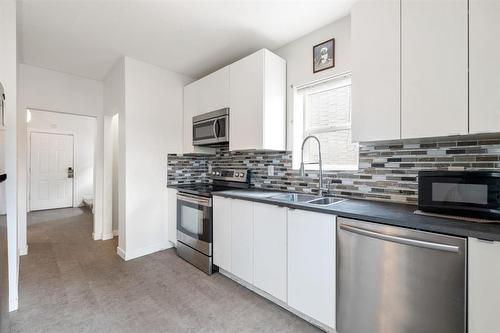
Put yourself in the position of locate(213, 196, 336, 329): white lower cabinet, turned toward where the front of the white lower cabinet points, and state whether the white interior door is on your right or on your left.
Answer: on your right

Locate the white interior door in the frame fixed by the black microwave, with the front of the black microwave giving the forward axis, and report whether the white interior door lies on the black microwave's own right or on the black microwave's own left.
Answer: on the black microwave's own right

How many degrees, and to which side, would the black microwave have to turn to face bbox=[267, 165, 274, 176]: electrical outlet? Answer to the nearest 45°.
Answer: approximately 90° to its right

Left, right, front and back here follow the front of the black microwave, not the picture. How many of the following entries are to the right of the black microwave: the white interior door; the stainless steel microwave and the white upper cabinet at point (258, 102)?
3

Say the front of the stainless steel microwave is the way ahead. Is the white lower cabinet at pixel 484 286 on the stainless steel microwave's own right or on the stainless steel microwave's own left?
on the stainless steel microwave's own left

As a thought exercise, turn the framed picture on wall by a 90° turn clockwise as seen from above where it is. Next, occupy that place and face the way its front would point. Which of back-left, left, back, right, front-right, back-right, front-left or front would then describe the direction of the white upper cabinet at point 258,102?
front-left
